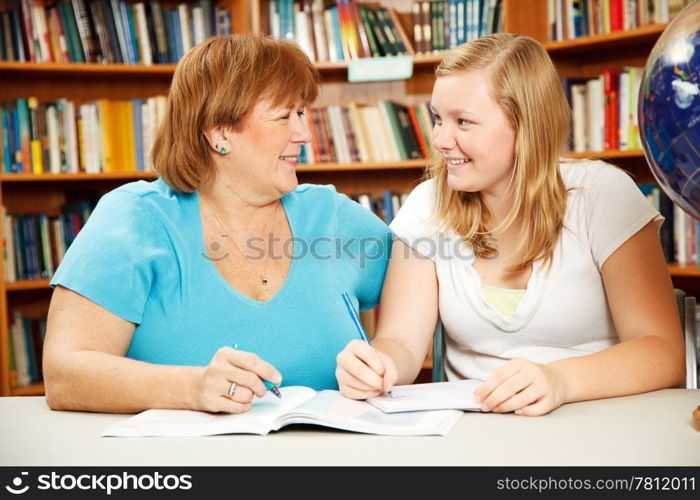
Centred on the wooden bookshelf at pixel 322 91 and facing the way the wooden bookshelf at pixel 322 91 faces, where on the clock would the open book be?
The open book is roughly at 12 o'clock from the wooden bookshelf.

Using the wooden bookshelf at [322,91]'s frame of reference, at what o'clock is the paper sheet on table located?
The paper sheet on table is roughly at 12 o'clock from the wooden bookshelf.

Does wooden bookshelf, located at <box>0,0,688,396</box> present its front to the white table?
yes

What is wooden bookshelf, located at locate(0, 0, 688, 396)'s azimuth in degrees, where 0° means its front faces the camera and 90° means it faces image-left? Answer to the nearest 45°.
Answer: approximately 0°
